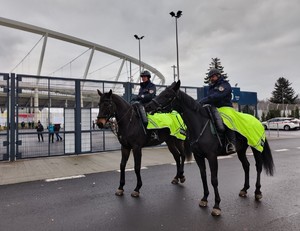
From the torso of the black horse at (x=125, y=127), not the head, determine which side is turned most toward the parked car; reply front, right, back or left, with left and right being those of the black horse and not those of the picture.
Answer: back

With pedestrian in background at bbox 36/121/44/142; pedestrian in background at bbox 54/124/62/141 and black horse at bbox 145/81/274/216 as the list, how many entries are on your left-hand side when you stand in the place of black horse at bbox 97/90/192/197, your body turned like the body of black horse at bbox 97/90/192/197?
1

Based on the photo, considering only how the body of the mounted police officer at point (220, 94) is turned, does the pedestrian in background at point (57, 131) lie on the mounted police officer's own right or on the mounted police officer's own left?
on the mounted police officer's own right

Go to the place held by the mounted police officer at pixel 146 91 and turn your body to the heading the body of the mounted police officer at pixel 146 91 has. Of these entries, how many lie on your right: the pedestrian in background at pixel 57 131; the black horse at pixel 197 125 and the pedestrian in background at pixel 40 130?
2

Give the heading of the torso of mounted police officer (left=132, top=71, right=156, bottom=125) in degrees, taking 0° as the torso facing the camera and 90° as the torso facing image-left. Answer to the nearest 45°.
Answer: approximately 45°

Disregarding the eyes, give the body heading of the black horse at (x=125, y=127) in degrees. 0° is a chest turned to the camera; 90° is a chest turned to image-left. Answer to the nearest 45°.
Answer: approximately 45°

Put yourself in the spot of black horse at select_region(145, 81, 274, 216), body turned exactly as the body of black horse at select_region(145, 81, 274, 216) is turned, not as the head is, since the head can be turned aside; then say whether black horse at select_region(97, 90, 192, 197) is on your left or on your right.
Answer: on your right

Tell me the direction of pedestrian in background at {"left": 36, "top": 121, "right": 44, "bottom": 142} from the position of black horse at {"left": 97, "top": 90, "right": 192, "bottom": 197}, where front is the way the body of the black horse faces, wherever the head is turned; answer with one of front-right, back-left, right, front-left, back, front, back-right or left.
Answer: right

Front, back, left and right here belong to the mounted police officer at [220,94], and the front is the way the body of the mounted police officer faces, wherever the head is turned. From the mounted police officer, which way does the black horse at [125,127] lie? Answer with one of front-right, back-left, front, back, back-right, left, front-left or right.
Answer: front-right

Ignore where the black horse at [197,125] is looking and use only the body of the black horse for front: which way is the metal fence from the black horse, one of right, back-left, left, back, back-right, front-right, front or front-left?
right

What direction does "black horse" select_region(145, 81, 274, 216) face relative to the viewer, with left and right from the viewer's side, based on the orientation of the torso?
facing the viewer and to the left of the viewer

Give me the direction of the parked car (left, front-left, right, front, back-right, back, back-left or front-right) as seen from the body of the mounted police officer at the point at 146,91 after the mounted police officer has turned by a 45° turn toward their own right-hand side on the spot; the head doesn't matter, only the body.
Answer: back-right
